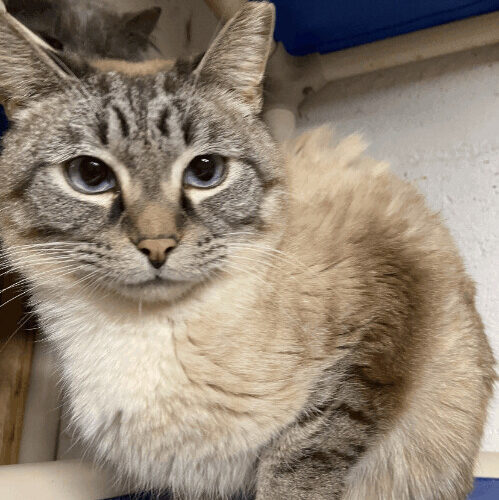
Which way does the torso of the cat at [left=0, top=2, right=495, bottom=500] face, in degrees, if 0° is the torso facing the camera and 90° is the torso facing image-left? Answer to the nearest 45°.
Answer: approximately 45°
